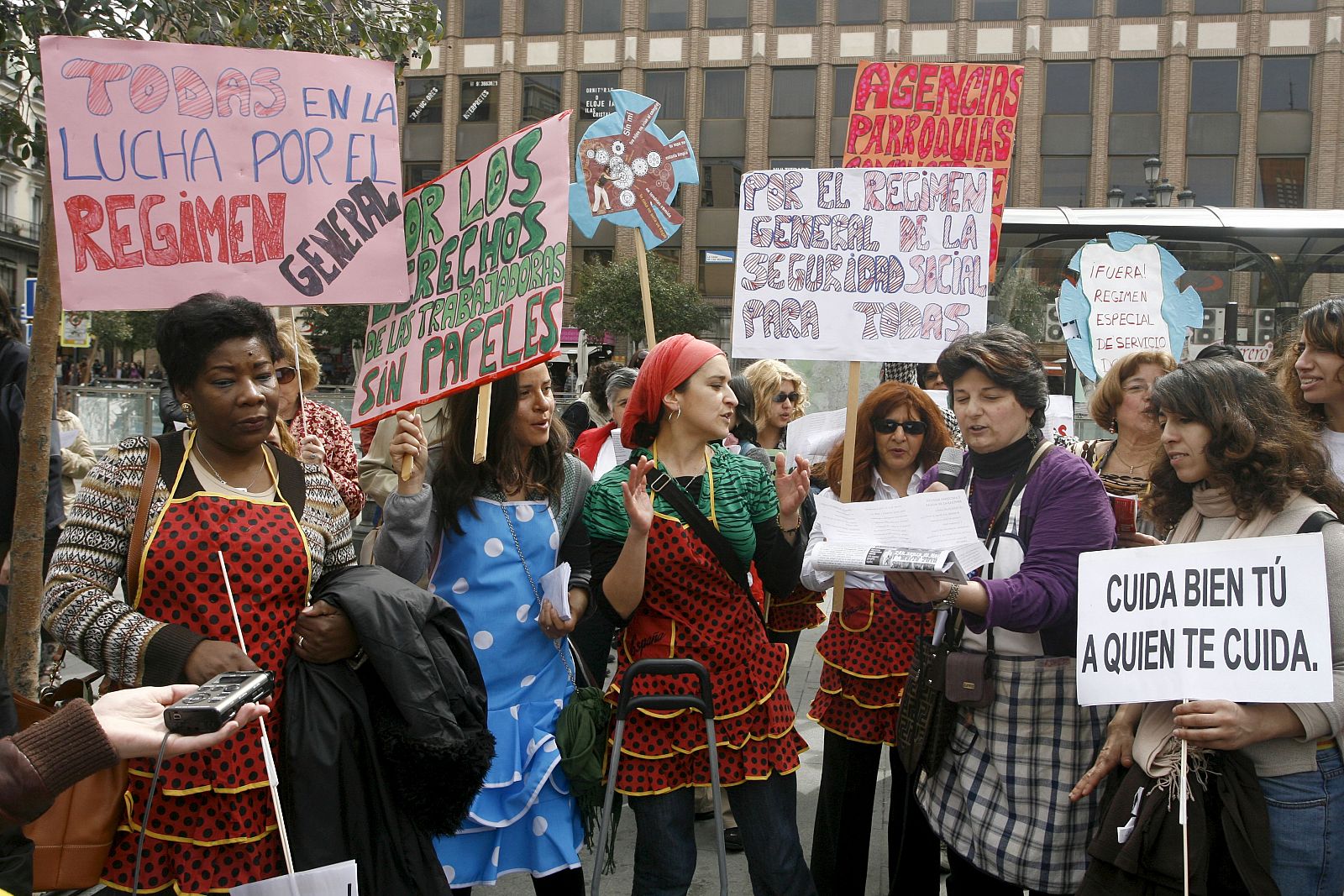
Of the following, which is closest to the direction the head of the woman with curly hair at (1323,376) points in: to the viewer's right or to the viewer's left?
to the viewer's left

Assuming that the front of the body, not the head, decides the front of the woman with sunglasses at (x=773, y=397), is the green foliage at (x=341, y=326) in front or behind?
behind

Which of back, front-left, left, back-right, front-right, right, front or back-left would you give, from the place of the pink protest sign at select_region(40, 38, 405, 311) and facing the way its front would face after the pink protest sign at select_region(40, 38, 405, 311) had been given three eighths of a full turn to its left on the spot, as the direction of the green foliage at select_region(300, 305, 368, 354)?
front-left

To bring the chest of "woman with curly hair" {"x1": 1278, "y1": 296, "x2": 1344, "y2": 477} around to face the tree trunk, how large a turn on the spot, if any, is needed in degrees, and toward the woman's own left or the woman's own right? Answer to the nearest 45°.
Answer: approximately 45° to the woman's own right

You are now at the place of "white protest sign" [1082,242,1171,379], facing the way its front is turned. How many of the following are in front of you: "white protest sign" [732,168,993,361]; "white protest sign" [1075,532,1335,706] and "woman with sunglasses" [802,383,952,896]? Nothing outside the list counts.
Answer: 3

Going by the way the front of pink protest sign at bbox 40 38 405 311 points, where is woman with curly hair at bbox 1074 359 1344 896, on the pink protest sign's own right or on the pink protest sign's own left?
on the pink protest sign's own left

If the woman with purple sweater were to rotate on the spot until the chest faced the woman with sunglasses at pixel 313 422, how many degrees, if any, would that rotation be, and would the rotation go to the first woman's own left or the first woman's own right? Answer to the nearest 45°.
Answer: approximately 45° to the first woman's own right

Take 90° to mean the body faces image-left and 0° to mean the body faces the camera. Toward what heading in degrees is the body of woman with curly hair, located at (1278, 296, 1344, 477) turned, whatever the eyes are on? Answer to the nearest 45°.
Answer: approximately 45°

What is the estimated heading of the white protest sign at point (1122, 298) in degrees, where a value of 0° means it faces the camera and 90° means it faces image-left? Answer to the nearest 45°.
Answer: approximately 0°

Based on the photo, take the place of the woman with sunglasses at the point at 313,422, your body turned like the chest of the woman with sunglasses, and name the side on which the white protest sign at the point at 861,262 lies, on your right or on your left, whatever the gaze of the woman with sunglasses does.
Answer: on your left
